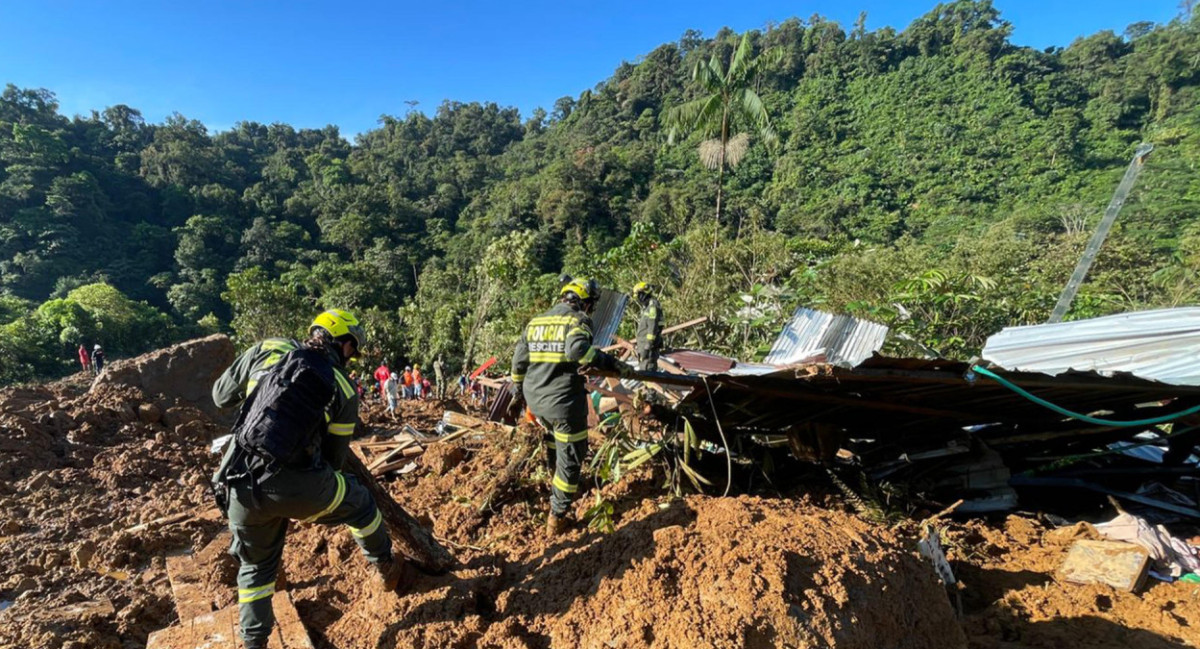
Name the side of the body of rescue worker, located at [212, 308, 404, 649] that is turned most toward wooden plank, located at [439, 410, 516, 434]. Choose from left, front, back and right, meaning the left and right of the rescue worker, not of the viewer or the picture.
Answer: front

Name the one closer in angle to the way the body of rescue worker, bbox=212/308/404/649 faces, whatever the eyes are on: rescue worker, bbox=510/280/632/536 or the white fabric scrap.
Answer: the rescue worker

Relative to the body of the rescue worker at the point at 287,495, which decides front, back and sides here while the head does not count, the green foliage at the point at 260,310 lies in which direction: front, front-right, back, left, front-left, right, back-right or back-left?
front-left

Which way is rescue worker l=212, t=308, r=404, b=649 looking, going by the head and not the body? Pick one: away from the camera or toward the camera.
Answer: away from the camera

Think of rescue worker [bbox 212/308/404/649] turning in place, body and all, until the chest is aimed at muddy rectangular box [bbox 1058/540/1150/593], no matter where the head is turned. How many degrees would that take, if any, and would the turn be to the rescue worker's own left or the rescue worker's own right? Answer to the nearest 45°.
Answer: approximately 90° to the rescue worker's own right

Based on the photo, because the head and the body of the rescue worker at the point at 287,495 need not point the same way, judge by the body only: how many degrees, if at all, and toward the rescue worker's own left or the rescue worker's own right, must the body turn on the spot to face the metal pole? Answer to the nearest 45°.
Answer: approximately 45° to the rescue worker's own right

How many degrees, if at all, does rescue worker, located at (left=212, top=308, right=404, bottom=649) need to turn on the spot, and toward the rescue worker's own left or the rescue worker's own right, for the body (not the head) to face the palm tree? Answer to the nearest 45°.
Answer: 0° — they already face it

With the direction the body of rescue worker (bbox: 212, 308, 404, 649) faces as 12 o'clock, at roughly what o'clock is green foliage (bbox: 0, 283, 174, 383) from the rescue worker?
The green foliage is roughly at 10 o'clock from the rescue worker.

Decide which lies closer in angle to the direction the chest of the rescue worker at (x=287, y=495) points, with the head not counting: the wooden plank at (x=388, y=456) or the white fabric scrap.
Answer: the wooden plank

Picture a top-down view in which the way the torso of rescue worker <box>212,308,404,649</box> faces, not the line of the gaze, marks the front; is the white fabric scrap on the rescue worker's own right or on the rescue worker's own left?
on the rescue worker's own right

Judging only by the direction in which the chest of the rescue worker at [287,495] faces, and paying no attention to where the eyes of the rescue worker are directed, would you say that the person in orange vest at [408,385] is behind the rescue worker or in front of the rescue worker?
in front

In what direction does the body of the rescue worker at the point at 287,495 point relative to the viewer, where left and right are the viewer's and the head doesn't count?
facing away from the viewer and to the right of the viewer

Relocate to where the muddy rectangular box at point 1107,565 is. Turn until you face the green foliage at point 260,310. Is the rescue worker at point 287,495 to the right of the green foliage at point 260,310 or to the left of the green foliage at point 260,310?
left
